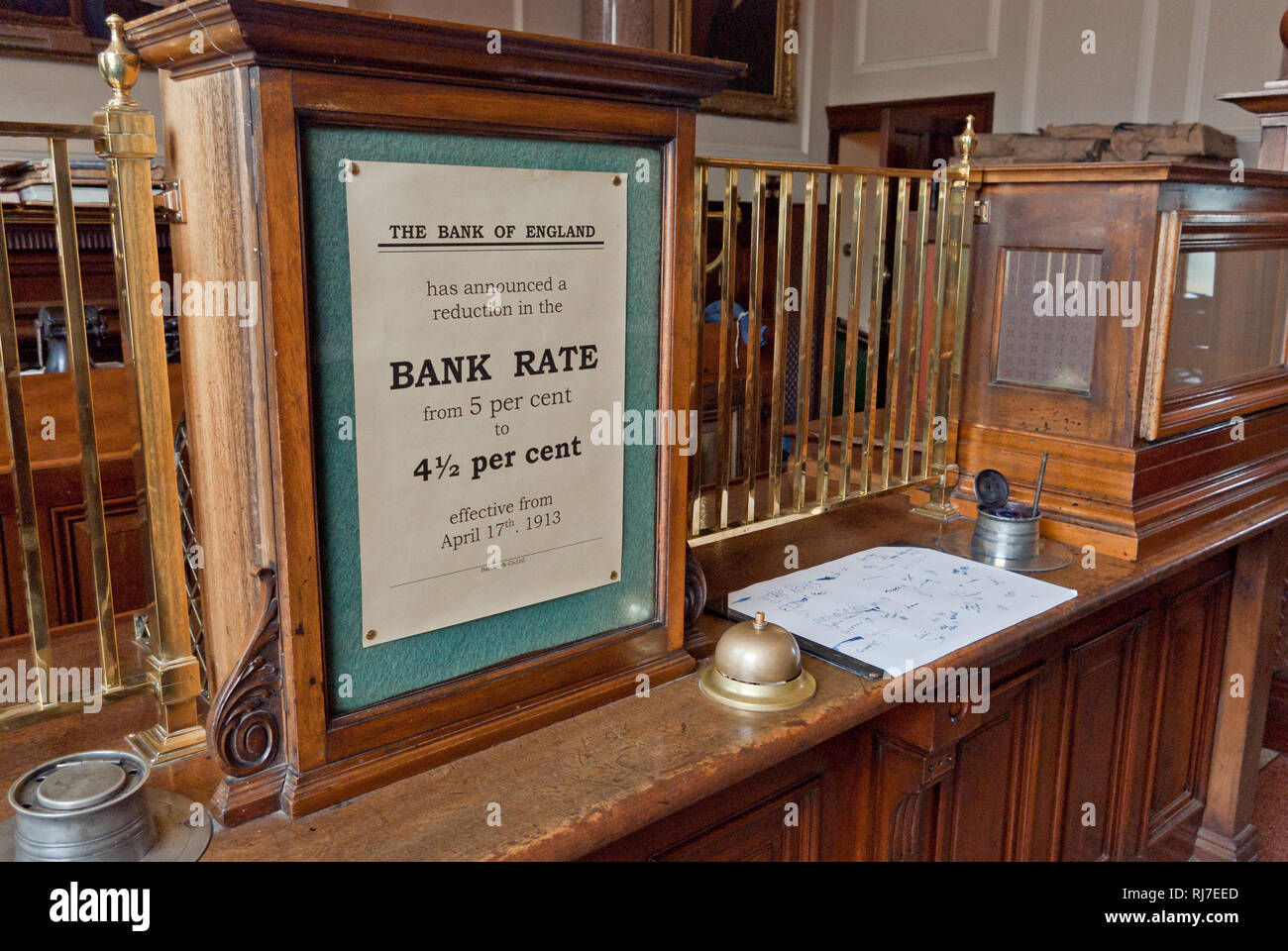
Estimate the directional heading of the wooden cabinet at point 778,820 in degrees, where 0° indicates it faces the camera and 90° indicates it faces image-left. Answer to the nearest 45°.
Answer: approximately 315°

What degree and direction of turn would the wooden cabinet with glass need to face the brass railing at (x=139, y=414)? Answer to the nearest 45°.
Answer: approximately 90° to its right

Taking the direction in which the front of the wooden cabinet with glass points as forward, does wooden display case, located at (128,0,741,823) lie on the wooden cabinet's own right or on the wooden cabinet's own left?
on the wooden cabinet's own right

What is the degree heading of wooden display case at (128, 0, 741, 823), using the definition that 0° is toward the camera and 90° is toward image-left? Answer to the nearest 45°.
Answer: approximately 315°

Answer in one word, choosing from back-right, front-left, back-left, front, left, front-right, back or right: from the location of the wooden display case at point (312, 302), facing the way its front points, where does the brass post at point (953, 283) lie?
left

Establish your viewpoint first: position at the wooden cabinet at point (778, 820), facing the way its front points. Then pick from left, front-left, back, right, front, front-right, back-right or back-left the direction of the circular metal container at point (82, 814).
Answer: right

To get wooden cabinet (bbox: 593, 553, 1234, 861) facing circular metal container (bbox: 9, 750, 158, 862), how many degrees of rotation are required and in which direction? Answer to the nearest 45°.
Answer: approximately 90° to its right

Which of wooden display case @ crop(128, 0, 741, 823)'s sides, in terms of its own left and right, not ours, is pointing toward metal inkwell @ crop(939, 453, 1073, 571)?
left
